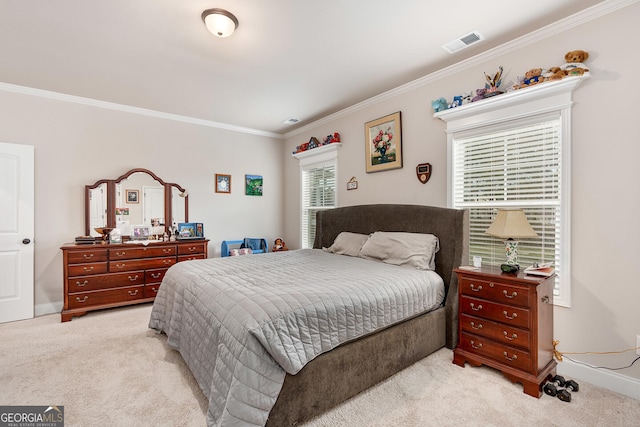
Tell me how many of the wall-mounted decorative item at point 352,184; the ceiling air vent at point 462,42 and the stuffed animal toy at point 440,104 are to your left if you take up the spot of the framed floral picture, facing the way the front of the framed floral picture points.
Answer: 2

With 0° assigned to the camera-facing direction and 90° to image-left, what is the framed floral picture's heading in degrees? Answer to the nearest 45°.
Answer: approximately 45°

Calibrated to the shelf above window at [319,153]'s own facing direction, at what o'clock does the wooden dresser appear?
The wooden dresser is roughly at 1 o'clock from the shelf above window.

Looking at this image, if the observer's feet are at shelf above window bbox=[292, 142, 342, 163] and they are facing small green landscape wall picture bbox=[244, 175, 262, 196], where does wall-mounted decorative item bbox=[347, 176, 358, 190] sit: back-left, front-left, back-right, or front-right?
back-left

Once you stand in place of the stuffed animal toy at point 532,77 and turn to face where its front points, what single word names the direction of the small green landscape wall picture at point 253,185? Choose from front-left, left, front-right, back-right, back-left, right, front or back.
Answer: front-right

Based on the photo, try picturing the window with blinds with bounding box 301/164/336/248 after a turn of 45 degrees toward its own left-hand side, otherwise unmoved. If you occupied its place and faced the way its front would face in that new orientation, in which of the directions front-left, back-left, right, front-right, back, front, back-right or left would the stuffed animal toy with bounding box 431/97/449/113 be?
front-left

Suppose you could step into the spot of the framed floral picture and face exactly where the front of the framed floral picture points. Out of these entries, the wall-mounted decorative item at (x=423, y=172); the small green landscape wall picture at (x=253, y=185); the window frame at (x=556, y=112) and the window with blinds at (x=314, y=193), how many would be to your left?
2

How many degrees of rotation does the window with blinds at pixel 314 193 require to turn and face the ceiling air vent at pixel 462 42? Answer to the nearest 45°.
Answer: approximately 90° to its left

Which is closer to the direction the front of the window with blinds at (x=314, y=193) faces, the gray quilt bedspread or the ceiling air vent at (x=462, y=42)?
the gray quilt bedspread
